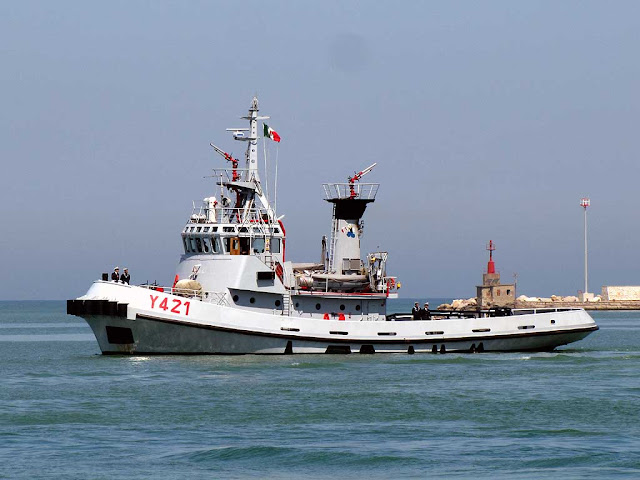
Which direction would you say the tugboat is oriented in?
to the viewer's left
